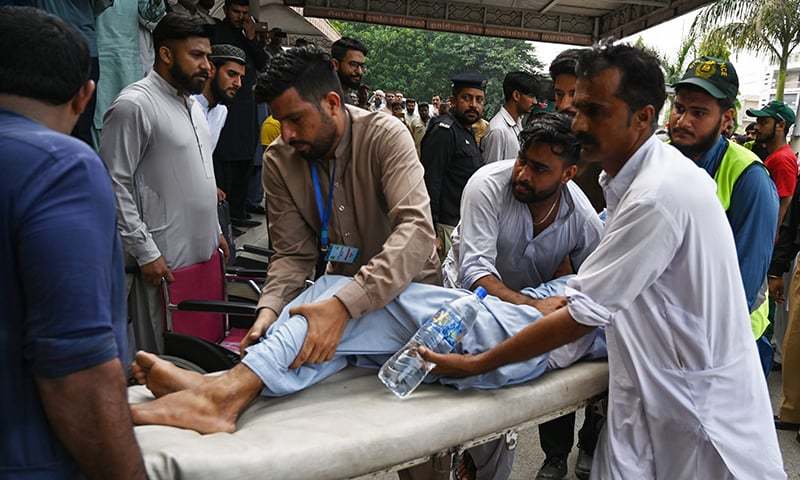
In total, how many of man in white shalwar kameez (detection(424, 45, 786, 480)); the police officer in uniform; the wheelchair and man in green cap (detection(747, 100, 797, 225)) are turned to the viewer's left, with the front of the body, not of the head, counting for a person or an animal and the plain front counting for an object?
2

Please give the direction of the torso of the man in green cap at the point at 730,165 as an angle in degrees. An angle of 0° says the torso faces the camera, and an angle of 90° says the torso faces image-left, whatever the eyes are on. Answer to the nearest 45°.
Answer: approximately 45°

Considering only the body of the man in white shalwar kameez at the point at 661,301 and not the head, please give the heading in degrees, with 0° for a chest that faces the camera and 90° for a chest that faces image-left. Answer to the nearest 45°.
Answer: approximately 90°

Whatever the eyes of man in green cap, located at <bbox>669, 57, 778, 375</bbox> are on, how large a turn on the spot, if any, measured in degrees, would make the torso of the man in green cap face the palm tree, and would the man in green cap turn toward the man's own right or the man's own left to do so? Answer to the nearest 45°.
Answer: approximately 135° to the man's own right

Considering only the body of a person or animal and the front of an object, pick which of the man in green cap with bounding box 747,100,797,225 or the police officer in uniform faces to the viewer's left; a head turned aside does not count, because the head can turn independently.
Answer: the man in green cap

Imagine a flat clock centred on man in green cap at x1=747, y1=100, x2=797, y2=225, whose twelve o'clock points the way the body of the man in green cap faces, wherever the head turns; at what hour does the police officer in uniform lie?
The police officer in uniform is roughly at 11 o'clock from the man in green cap.

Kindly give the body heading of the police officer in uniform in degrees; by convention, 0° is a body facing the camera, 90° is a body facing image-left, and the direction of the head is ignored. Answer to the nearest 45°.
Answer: approximately 315°

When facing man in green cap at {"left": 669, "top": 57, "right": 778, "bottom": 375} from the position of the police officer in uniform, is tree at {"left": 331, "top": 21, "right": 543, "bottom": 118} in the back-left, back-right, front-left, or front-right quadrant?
back-left

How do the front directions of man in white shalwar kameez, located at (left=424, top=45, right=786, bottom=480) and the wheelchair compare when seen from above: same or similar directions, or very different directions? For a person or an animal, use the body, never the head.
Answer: very different directions

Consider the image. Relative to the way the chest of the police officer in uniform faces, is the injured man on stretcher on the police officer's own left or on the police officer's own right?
on the police officer's own right
